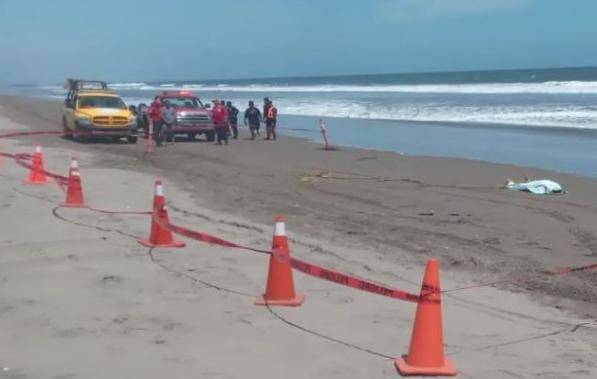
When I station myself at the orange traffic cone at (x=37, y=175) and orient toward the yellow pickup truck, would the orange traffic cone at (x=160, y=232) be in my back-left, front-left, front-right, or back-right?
back-right

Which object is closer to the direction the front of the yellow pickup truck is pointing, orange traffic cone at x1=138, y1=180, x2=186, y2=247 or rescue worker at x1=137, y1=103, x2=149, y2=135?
the orange traffic cone

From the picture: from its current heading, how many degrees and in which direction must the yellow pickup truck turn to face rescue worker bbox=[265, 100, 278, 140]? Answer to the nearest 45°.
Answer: approximately 45° to its left

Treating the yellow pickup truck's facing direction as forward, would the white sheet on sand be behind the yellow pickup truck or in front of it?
in front

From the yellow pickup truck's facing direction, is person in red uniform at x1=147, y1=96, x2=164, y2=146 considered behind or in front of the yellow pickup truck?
in front

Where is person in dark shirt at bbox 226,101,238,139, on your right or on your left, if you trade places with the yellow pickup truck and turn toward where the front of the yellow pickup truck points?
on your left

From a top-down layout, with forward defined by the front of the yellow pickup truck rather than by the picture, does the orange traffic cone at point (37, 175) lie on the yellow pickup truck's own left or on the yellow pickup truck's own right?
on the yellow pickup truck's own right

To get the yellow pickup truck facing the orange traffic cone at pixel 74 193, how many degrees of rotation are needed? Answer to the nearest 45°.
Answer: approximately 45° to its right

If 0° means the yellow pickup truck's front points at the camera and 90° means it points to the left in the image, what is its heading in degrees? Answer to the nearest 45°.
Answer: approximately 315°
